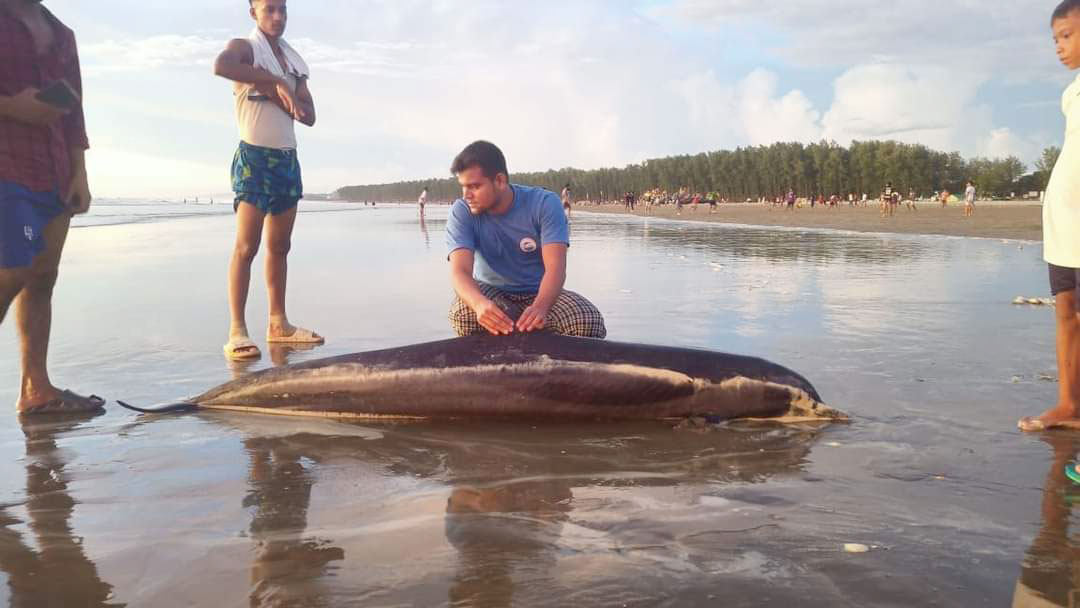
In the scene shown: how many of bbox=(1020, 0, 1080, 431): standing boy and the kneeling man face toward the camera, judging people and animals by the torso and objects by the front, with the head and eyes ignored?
1

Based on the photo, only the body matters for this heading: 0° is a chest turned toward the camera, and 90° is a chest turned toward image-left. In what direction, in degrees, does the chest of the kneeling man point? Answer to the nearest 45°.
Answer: approximately 0°

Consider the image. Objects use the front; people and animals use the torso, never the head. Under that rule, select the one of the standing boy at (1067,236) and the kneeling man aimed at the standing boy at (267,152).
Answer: the standing boy at (1067,236)

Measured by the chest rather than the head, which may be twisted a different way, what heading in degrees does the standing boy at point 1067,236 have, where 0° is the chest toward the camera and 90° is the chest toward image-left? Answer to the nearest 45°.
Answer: approximately 90°

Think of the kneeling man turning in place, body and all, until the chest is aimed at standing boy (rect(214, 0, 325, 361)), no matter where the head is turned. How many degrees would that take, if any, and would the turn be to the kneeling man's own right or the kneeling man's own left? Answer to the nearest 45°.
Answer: approximately 135° to the kneeling man's own right

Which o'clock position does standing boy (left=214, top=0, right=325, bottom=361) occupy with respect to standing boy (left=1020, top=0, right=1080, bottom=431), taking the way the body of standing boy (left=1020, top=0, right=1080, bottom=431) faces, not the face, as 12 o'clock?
standing boy (left=214, top=0, right=325, bottom=361) is roughly at 12 o'clock from standing boy (left=1020, top=0, right=1080, bottom=431).

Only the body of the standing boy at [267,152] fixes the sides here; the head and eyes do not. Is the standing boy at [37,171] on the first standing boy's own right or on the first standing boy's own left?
on the first standing boy's own right

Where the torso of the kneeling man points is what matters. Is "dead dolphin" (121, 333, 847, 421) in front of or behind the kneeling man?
in front

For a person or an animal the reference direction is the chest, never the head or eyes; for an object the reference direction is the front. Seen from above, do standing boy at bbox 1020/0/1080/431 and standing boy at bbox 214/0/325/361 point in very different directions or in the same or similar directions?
very different directions
